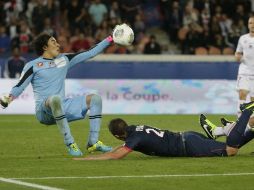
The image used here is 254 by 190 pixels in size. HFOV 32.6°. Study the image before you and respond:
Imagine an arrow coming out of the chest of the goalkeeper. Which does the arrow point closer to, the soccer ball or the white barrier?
the soccer ball

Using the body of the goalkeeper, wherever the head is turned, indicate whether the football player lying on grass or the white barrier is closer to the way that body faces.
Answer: the football player lying on grass

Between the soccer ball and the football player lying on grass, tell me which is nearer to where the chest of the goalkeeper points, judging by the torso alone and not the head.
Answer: the football player lying on grass

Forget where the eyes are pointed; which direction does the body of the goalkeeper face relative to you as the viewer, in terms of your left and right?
facing the viewer and to the right of the viewer

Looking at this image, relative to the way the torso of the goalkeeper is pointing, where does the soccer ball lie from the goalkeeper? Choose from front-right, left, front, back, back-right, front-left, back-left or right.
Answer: front-left

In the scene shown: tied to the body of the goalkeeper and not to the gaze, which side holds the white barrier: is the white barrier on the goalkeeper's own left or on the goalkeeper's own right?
on the goalkeeper's own left

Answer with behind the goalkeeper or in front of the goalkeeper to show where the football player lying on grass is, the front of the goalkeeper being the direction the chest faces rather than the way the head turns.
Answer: in front
